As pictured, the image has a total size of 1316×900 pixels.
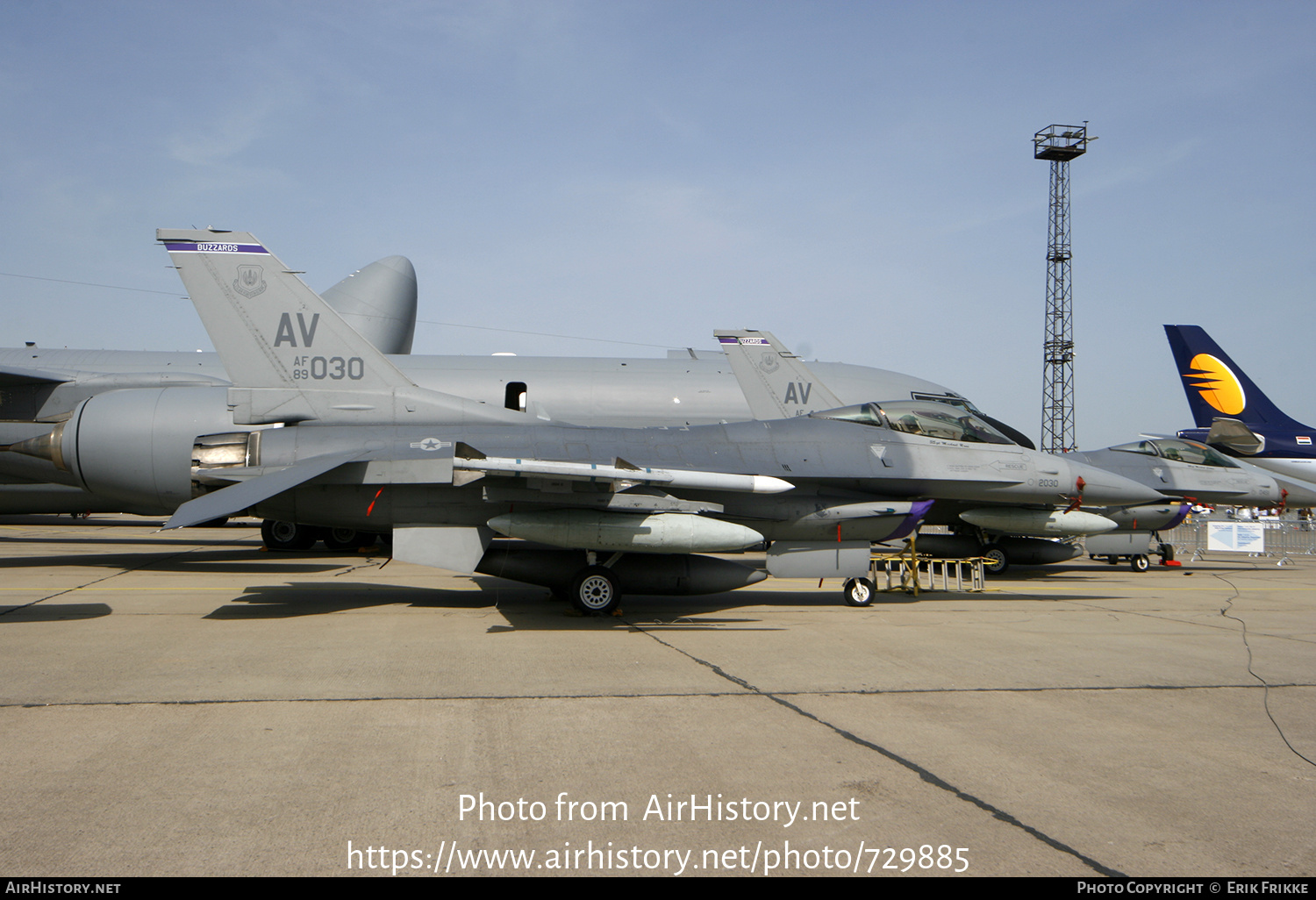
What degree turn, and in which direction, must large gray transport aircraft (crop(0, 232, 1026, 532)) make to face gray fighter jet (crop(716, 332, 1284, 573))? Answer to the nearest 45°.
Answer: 0° — it already faces it

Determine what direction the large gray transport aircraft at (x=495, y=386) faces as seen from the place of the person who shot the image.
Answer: facing to the right of the viewer

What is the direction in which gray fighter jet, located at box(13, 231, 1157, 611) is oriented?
to the viewer's right

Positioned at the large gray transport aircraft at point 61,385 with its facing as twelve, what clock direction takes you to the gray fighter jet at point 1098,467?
the gray fighter jet at point 1098,467 is roughly at 1 o'clock from the large gray transport aircraft at point 61,385.
